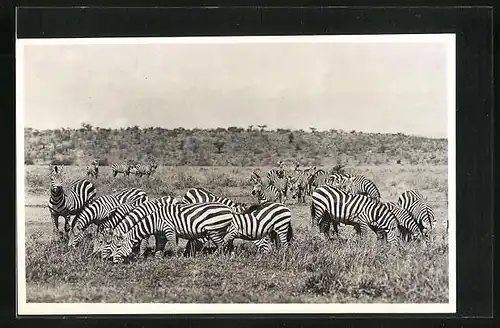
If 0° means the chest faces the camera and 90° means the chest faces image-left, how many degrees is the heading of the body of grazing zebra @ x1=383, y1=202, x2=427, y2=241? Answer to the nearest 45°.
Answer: approximately 270°

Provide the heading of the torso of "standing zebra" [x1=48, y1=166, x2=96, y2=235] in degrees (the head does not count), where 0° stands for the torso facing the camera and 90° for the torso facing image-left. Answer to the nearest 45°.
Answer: approximately 45°

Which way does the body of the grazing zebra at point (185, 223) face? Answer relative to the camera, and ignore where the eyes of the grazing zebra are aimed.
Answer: to the viewer's left

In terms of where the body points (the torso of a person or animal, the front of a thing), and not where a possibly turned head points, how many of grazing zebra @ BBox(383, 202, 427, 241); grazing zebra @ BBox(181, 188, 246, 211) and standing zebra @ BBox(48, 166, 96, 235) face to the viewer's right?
2

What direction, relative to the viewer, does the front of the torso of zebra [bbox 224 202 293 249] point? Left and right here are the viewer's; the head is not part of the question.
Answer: facing to the left of the viewer
